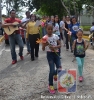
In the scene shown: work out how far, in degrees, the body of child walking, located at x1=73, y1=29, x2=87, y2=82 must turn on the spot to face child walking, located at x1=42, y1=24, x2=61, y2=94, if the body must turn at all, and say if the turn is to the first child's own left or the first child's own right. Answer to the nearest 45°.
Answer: approximately 45° to the first child's own right

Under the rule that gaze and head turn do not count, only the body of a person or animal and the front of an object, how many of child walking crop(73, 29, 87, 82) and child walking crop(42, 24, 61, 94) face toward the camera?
2

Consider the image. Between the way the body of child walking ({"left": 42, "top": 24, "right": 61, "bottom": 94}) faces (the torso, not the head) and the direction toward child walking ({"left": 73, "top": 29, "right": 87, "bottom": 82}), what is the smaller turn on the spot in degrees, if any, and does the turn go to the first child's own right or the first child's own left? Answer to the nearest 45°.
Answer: approximately 135° to the first child's own left

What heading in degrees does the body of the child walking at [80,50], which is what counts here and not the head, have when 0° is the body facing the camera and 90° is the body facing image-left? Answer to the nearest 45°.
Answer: approximately 0°
